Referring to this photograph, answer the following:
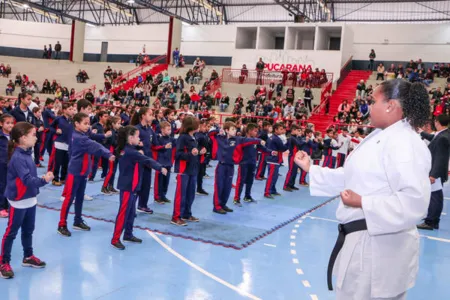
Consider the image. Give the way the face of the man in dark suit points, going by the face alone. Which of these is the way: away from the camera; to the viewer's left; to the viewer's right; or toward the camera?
to the viewer's left

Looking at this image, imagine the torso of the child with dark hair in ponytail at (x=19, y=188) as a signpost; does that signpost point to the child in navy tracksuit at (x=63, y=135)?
no

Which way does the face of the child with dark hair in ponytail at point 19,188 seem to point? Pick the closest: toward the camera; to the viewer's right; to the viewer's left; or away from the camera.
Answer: to the viewer's right

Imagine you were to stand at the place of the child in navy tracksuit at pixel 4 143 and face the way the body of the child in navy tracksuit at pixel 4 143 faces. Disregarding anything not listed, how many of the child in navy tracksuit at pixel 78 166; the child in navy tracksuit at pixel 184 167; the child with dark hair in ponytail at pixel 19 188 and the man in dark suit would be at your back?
0

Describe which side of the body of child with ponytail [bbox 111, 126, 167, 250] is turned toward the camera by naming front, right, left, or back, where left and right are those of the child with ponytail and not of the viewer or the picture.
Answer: right

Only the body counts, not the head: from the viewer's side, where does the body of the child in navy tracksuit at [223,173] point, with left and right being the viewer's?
facing the viewer and to the right of the viewer

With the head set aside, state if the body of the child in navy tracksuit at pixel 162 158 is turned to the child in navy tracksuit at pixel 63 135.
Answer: no

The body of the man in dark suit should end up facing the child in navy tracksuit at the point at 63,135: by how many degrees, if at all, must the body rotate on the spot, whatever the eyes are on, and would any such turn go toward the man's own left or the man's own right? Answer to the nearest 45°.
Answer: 0° — they already face them

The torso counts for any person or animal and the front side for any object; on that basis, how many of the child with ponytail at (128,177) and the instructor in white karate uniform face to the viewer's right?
1

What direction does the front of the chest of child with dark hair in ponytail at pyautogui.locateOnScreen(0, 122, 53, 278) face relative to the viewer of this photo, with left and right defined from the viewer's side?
facing to the right of the viewer

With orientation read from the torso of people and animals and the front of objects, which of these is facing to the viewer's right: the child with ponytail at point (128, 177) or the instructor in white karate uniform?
the child with ponytail

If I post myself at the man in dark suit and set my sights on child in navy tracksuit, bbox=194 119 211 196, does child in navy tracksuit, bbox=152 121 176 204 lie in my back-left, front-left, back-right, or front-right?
front-left
